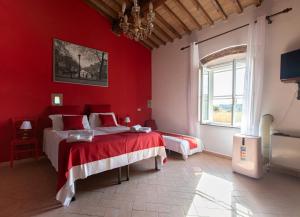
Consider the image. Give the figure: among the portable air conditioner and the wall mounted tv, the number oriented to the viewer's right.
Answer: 0

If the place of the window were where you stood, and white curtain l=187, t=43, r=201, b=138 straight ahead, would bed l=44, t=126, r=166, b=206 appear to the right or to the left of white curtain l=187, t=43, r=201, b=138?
left

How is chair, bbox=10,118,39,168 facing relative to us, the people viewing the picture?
facing the viewer and to the right of the viewer

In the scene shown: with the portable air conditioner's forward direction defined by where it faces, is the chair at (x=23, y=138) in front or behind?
in front

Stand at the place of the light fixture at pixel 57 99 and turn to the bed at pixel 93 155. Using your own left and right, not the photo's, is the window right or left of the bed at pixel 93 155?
left

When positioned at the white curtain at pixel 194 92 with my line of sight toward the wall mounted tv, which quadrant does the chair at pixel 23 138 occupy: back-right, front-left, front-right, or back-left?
back-right

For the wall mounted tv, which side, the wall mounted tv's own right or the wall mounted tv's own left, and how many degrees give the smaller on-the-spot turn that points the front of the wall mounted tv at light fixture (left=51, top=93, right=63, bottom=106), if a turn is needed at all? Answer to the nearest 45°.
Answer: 0° — it already faces it

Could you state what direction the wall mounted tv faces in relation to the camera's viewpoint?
facing the viewer and to the left of the viewer

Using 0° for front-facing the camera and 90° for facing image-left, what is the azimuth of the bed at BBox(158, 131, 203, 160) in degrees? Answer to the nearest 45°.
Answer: approximately 315°

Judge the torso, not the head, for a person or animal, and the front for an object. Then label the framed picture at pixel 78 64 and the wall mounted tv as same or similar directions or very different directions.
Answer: very different directions

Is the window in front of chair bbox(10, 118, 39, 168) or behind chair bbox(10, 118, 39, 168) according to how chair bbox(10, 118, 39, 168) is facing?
in front
